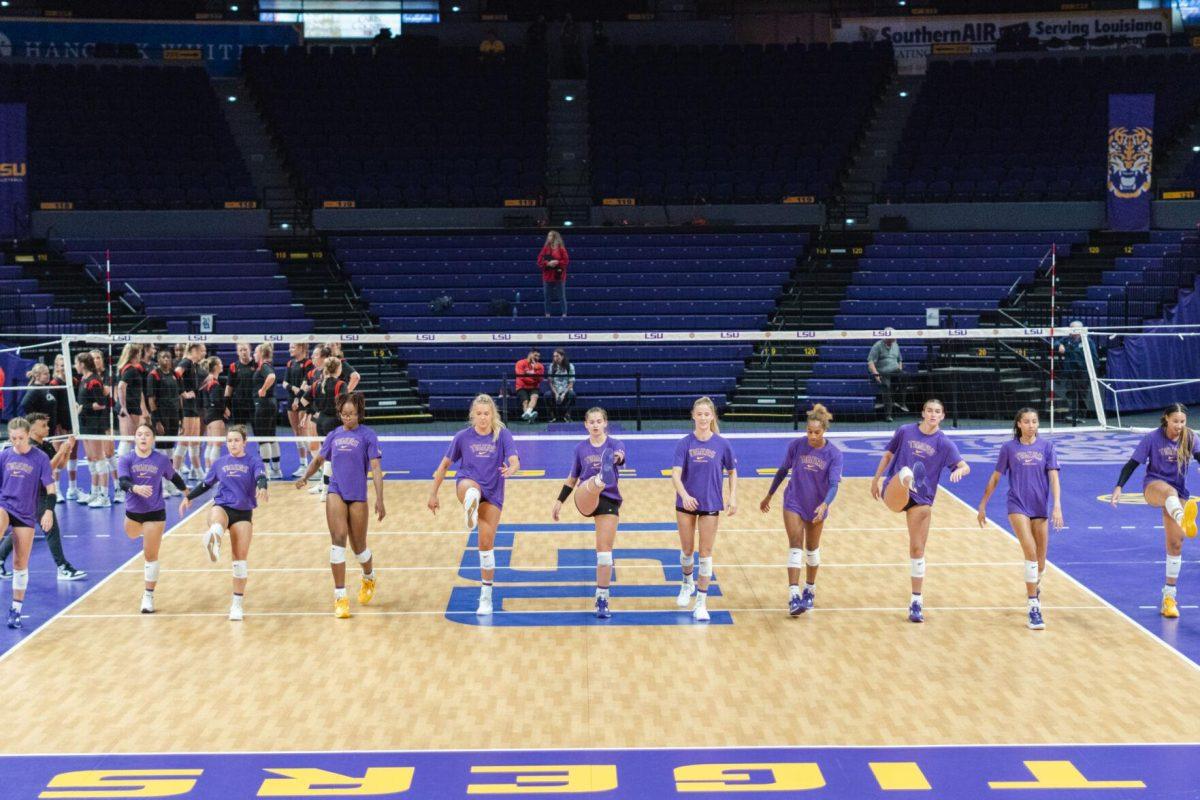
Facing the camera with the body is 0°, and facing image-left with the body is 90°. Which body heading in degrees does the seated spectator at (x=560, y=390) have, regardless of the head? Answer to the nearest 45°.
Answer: approximately 0°

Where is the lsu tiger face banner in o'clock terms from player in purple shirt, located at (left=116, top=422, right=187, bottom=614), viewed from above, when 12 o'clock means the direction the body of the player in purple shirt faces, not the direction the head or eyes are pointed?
The lsu tiger face banner is roughly at 8 o'clock from the player in purple shirt.

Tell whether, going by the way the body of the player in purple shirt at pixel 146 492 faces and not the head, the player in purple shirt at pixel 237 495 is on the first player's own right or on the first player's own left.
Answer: on the first player's own left

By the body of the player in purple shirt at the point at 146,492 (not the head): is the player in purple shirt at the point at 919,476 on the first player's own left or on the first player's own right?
on the first player's own left

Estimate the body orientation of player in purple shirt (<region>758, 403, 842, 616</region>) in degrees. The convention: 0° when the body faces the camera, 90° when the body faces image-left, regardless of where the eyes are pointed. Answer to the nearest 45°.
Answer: approximately 0°

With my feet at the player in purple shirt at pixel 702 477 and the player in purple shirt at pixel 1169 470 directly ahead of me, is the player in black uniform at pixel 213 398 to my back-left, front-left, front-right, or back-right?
back-left
